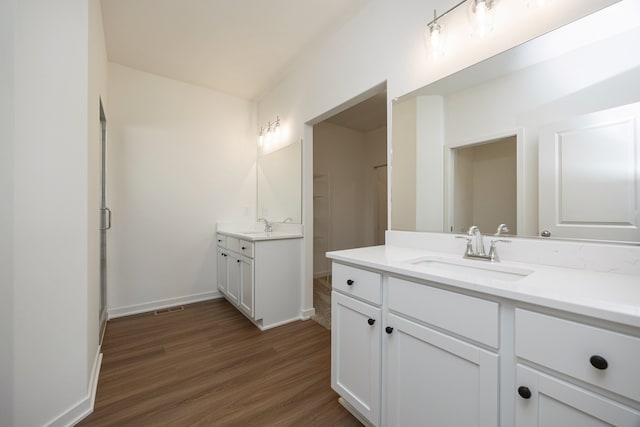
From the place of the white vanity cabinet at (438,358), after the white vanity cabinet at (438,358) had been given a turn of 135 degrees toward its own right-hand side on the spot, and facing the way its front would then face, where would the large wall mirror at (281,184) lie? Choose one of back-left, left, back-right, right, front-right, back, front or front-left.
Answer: front-left

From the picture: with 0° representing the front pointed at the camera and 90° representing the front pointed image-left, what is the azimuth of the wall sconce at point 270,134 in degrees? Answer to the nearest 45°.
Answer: approximately 45°

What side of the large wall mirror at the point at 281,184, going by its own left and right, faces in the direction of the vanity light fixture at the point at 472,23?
left

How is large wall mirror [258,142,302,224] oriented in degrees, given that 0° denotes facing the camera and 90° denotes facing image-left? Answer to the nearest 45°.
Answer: approximately 45°

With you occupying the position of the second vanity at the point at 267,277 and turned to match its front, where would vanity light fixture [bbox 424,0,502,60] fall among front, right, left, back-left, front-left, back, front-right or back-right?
left

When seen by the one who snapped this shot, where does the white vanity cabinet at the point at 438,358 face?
facing the viewer and to the left of the viewer

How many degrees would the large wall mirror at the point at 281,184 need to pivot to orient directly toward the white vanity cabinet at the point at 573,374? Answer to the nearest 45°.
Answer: approximately 45° to its left
